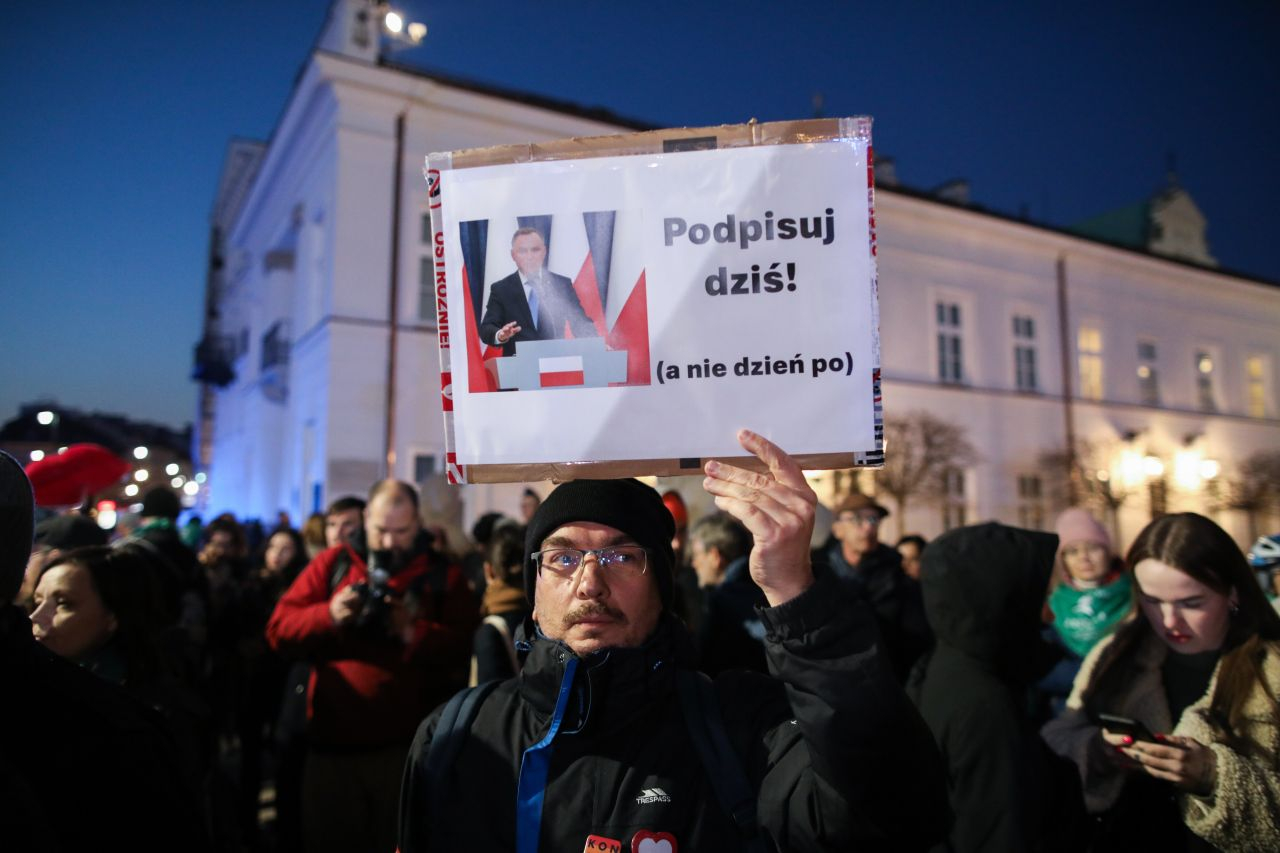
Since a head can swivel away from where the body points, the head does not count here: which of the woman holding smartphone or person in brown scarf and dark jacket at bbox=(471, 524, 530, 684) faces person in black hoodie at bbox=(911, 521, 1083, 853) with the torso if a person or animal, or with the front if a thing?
the woman holding smartphone

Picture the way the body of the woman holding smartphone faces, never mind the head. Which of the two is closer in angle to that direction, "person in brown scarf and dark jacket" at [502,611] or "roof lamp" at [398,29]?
the person in brown scarf and dark jacket

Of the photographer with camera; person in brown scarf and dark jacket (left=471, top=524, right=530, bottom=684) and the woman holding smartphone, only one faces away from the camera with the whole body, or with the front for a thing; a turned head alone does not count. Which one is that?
the person in brown scarf and dark jacket

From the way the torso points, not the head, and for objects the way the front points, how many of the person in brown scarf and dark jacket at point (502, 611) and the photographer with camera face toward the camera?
1

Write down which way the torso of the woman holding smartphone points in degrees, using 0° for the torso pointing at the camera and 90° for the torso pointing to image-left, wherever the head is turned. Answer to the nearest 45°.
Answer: approximately 45°

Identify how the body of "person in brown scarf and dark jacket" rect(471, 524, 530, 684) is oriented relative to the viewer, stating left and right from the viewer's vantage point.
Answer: facing away from the viewer

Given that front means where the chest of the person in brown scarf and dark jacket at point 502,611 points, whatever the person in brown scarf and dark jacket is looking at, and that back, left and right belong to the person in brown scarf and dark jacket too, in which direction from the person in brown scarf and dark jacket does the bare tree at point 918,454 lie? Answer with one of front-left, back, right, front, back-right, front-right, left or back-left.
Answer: front-right

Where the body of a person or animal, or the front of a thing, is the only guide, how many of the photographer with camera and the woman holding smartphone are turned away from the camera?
0

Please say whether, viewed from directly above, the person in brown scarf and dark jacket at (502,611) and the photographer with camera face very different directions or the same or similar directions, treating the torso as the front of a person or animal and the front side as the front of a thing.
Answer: very different directions

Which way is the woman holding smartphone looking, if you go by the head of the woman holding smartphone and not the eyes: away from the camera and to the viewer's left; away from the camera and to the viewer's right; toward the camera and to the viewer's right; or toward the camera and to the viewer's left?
toward the camera and to the viewer's left
